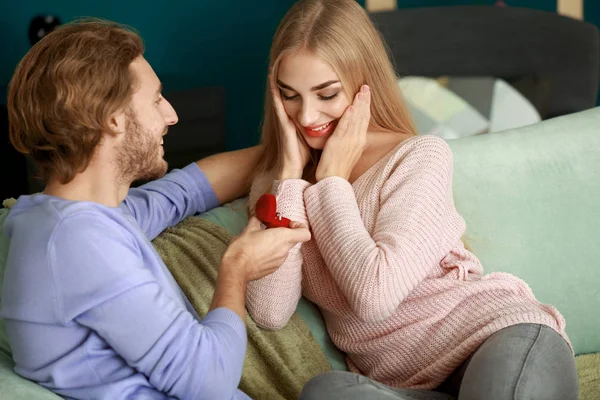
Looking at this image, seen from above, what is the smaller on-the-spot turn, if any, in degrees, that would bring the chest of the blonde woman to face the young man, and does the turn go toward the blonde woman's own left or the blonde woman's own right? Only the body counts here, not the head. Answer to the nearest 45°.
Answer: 0° — they already face them

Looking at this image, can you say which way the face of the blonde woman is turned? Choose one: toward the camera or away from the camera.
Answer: toward the camera

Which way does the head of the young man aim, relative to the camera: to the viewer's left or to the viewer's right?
to the viewer's right
